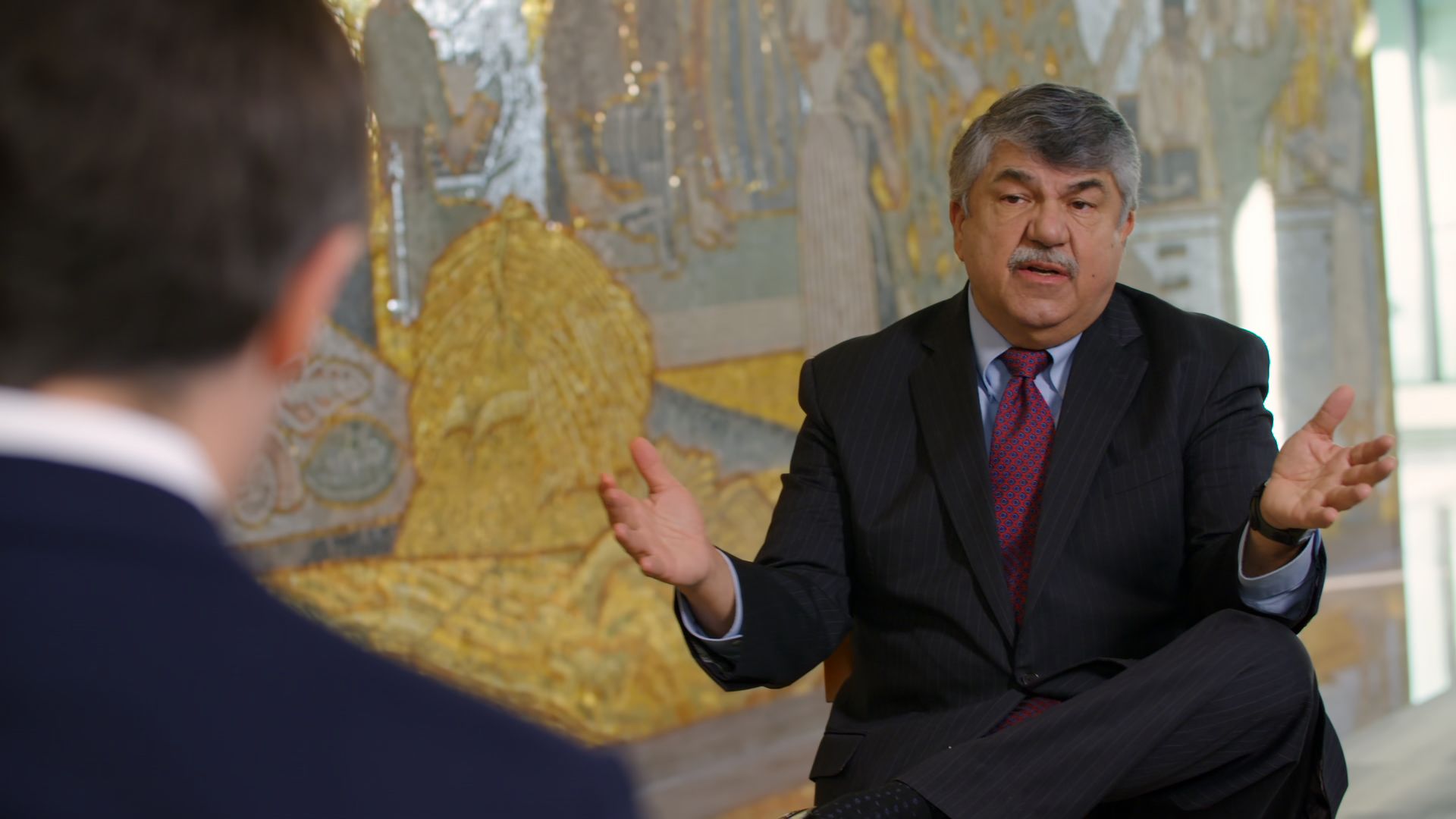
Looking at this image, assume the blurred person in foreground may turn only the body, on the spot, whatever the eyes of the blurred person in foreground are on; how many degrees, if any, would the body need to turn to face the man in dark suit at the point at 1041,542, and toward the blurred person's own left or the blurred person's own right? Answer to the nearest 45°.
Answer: approximately 45° to the blurred person's own right

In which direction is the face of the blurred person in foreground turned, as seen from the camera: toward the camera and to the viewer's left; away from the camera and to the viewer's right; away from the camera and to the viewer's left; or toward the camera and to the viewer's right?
away from the camera and to the viewer's right

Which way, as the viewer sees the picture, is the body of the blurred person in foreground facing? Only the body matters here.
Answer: away from the camera

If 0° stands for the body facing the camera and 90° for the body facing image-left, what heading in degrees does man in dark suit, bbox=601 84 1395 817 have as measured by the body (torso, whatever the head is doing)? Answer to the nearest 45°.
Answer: approximately 0°

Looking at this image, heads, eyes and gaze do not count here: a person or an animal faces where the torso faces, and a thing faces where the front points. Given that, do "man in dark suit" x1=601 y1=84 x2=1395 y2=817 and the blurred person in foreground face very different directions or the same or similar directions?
very different directions

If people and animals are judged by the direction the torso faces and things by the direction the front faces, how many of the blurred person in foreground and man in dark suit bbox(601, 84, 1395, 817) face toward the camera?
1

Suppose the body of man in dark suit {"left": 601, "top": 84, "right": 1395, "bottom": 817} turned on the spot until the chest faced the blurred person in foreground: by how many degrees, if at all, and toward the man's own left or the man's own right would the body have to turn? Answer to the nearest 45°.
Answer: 0° — they already face them
